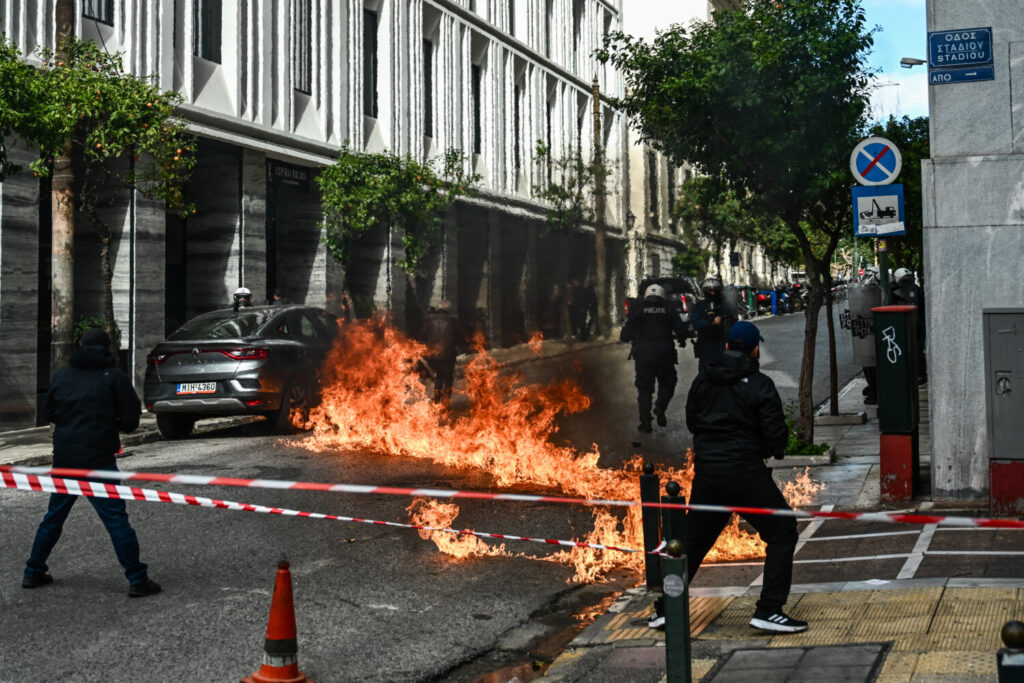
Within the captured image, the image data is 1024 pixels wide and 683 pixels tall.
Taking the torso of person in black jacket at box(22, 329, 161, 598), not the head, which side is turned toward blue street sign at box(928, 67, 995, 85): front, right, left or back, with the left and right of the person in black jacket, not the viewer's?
right

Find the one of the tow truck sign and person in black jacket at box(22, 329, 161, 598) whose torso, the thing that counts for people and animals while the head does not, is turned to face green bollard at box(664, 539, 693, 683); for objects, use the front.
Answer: the tow truck sign

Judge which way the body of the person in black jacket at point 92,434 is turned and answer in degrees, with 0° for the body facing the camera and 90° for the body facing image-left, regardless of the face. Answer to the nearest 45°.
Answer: approximately 180°

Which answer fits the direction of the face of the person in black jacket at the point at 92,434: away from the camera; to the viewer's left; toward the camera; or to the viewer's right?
away from the camera

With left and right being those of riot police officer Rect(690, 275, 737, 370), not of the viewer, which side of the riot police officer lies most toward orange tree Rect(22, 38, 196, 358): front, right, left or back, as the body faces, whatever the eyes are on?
right

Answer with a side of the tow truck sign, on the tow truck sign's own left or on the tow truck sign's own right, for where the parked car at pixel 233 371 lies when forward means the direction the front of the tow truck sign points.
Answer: on the tow truck sign's own right

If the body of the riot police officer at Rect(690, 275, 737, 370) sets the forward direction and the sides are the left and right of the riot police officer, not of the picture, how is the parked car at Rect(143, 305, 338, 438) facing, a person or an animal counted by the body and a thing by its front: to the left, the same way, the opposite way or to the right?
the opposite way

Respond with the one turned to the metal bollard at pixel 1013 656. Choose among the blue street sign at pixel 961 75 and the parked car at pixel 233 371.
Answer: the blue street sign

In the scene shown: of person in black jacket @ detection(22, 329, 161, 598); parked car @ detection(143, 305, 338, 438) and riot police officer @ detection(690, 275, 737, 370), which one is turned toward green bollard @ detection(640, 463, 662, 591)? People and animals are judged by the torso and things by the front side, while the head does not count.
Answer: the riot police officer

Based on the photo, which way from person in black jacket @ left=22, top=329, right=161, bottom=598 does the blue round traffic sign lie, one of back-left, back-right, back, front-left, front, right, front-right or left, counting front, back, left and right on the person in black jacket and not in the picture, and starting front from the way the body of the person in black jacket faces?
right

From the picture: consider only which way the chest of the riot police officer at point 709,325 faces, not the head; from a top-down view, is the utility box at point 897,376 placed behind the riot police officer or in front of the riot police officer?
in front

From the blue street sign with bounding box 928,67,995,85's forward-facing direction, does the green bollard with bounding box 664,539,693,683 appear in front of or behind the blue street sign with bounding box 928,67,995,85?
in front

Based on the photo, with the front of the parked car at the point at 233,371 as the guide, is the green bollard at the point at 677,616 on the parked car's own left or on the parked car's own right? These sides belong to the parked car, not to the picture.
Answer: on the parked car's own right
